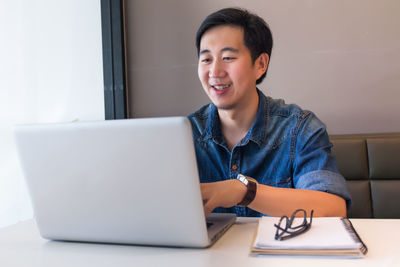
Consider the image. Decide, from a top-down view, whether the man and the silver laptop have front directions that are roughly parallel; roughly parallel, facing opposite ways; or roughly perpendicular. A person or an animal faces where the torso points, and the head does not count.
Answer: roughly parallel, facing opposite ways

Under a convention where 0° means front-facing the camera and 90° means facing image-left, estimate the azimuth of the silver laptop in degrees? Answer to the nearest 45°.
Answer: approximately 225°

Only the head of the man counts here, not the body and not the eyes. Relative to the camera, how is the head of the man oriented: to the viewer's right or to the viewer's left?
to the viewer's left

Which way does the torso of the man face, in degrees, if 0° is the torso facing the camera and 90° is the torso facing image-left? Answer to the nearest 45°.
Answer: approximately 45°

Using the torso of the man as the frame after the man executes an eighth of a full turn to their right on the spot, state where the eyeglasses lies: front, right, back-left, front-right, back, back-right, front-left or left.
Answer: left
